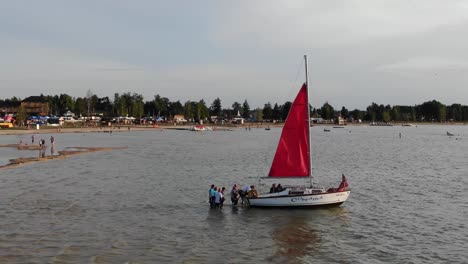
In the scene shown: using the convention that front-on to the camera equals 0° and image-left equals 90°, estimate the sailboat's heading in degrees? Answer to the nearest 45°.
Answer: approximately 270°

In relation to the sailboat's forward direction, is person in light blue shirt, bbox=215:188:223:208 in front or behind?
behind
